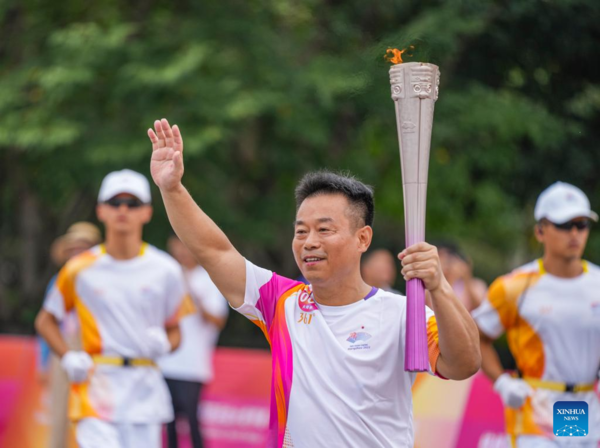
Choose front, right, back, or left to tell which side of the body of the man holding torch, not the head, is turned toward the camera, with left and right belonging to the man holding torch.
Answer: front

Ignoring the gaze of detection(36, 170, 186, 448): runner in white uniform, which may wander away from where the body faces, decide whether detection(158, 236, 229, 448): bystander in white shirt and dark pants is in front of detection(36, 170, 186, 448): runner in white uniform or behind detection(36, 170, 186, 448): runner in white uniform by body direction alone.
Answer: behind

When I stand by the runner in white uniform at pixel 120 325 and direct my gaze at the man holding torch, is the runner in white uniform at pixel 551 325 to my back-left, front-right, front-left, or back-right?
front-left

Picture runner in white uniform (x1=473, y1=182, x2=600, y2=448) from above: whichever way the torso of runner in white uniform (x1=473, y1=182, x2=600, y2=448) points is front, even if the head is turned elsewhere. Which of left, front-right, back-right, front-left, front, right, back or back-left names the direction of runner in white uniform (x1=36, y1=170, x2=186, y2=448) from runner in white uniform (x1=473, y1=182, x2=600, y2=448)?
back-right

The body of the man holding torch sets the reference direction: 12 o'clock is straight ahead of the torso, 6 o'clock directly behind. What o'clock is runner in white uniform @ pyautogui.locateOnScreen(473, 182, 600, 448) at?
The runner in white uniform is roughly at 7 o'clock from the man holding torch.

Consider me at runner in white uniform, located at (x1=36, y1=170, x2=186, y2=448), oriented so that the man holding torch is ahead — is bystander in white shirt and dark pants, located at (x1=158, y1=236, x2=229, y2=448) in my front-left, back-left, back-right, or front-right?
back-left

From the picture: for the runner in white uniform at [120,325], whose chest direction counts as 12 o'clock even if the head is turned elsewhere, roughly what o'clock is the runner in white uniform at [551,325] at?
the runner in white uniform at [551,325] is roughly at 10 o'clock from the runner in white uniform at [120,325].

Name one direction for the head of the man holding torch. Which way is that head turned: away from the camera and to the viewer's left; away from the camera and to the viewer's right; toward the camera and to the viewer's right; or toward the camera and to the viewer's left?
toward the camera and to the viewer's left

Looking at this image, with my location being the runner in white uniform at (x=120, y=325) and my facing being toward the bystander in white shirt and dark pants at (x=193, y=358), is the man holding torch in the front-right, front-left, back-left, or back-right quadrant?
back-right

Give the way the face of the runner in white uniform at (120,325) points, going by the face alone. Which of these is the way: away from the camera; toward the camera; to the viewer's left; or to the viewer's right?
toward the camera

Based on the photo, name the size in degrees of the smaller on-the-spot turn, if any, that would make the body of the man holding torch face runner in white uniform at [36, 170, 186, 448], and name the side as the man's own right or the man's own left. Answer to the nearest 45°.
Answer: approximately 135° to the man's own right

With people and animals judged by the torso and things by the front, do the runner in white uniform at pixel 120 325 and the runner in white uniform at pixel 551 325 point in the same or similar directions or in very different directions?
same or similar directions

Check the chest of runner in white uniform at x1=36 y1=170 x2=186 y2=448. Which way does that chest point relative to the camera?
toward the camera

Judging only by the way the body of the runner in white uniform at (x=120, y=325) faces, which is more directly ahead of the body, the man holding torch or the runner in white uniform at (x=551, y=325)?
the man holding torch

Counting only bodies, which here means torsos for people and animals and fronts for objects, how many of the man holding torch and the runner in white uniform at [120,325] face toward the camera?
2

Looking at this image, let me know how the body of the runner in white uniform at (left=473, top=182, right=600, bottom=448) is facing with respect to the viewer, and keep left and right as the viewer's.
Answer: facing the viewer and to the right of the viewer

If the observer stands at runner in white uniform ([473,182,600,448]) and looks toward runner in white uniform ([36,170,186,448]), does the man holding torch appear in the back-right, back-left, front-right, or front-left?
front-left

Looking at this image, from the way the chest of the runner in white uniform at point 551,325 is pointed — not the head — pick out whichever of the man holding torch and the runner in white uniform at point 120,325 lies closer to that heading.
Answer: the man holding torch
